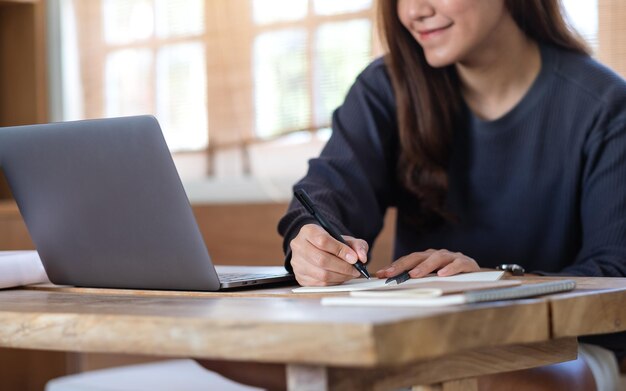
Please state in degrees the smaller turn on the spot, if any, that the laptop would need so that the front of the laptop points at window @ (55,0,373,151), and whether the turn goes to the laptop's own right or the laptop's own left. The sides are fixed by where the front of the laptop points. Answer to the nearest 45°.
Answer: approximately 45° to the laptop's own left

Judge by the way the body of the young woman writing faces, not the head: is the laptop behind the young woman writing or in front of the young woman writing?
in front

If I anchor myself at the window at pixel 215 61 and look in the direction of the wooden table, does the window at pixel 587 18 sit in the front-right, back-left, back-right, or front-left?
front-left

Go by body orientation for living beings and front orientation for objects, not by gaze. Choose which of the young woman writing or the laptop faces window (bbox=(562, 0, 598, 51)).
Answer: the laptop

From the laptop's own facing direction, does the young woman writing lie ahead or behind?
ahead

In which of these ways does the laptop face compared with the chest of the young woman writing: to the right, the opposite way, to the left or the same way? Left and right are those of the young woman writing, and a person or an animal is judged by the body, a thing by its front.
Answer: the opposite way

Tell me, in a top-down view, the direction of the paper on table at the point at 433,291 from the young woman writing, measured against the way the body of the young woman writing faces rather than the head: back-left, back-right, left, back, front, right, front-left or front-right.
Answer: front-left

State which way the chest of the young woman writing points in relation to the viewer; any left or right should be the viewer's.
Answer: facing the viewer and to the left of the viewer

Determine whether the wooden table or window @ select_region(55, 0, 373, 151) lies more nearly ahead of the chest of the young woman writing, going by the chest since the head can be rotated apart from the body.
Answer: the wooden table

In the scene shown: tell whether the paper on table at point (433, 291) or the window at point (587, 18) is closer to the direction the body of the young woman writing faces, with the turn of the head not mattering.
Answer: the paper on table

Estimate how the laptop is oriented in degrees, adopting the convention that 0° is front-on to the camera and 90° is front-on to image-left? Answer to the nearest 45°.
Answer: approximately 225°

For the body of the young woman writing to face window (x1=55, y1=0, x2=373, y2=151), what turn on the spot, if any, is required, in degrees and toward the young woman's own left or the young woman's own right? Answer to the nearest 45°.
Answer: approximately 90° to the young woman's own right
